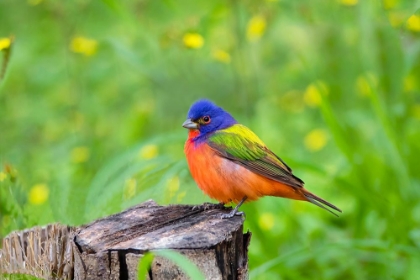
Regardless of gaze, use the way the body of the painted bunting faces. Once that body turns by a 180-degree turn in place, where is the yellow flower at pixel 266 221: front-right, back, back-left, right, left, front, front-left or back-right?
left

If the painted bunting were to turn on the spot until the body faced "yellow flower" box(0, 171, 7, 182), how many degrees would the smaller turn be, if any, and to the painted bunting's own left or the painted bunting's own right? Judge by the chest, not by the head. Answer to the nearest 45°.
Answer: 0° — it already faces it

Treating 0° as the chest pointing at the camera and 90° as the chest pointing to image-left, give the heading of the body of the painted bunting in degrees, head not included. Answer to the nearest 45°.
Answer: approximately 90°

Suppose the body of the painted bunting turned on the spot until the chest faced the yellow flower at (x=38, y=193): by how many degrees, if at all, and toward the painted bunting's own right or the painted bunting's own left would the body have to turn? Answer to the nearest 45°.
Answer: approximately 45° to the painted bunting's own right
